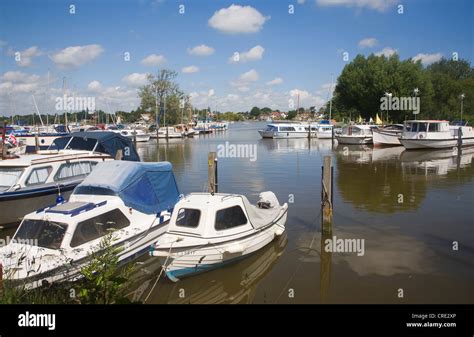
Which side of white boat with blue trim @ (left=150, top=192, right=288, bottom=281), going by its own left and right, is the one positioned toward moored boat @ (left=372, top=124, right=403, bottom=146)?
back

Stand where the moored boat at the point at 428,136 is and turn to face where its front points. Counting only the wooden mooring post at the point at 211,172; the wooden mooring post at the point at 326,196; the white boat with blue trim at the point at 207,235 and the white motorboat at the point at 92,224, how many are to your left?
4

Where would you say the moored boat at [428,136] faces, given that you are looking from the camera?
facing to the left of the viewer

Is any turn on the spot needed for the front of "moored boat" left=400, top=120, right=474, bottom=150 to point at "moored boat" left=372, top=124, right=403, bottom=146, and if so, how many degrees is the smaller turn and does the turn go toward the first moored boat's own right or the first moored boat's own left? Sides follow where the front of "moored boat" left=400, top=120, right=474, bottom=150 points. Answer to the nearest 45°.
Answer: approximately 45° to the first moored boat's own right

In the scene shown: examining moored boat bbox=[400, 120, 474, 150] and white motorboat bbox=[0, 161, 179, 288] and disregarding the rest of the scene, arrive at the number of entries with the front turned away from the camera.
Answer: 0

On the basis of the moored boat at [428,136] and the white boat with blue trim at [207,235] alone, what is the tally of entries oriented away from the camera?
0

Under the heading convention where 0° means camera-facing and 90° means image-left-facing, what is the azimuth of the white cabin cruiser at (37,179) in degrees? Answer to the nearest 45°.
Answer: approximately 45°
